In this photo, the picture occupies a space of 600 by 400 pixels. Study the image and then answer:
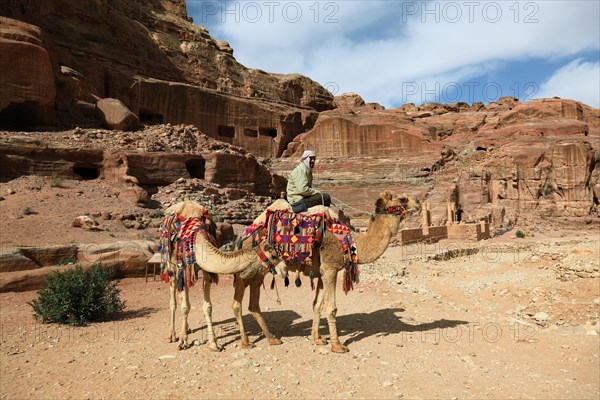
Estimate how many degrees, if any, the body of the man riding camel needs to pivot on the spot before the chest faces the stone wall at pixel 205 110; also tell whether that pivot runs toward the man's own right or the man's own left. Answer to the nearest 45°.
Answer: approximately 90° to the man's own left

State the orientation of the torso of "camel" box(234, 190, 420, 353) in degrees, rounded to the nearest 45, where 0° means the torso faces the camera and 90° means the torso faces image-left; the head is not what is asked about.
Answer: approximately 270°

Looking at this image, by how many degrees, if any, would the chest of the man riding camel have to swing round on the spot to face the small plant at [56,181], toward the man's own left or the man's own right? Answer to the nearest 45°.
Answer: approximately 135° to the man's own left

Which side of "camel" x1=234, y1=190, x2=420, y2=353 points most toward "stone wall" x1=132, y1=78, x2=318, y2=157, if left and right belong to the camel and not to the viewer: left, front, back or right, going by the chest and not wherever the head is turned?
left

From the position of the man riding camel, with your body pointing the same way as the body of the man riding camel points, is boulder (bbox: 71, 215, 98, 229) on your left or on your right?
on your left

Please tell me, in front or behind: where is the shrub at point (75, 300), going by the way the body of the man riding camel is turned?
behind

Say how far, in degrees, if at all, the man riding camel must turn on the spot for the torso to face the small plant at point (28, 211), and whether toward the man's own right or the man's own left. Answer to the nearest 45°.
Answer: approximately 135° to the man's own left

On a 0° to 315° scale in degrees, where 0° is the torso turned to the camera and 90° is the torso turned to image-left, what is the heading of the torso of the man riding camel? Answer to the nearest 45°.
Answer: approximately 270°

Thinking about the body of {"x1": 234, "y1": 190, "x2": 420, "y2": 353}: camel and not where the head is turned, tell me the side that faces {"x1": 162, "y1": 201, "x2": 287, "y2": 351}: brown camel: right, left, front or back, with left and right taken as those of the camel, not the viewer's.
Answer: back

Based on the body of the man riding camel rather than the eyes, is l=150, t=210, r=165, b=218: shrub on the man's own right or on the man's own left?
on the man's own left
